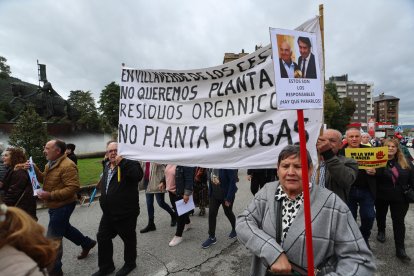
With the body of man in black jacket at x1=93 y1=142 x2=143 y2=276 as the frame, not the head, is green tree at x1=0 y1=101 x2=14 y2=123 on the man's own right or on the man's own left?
on the man's own right

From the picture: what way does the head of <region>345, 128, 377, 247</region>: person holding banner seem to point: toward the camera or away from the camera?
toward the camera

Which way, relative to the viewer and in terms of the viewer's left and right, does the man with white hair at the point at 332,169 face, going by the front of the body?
facing the viewer and to the left of the viewer

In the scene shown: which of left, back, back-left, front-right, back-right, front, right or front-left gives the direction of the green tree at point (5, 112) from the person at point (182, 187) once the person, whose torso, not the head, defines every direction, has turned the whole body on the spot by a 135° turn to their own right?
front-left

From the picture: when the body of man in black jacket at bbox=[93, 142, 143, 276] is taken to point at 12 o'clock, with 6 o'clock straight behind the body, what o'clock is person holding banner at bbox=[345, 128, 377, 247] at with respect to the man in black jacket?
The person holding banner is roughly at 8 o'clock from the man in black jacket.

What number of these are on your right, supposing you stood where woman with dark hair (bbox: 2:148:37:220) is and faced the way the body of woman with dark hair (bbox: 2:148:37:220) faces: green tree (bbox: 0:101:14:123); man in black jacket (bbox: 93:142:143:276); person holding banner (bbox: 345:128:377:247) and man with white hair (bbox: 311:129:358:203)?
1

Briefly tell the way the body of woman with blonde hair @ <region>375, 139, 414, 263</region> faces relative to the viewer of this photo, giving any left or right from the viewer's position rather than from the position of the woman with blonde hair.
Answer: facing the viewer

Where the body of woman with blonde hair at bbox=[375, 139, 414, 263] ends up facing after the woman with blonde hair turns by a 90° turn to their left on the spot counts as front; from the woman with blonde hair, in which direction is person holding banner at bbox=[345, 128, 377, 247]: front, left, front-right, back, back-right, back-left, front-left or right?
back-right

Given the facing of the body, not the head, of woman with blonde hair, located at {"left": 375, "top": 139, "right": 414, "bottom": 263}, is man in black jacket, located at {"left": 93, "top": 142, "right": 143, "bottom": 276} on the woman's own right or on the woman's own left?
on the woman's own right

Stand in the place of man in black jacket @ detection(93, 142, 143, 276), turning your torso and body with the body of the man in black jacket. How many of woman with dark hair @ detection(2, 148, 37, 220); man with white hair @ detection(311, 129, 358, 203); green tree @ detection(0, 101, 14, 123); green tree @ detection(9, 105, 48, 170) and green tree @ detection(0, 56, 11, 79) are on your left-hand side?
1

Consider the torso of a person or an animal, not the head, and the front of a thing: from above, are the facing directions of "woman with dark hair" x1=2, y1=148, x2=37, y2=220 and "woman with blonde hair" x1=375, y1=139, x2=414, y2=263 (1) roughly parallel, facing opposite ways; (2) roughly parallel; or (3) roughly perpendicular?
roughly parallel

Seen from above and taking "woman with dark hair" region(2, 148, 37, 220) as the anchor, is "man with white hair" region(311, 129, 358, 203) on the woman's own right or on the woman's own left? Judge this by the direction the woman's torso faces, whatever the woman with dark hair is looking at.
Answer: on the woman's own left

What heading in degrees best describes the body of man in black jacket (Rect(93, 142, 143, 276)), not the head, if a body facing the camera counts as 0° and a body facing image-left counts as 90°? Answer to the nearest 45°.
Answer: approximately 45°

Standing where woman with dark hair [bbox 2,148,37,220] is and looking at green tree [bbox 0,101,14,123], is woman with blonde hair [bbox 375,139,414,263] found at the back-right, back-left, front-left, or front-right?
back-right

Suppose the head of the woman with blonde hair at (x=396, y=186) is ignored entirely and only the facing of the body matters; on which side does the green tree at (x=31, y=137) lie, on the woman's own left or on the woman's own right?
on the woman's own right
